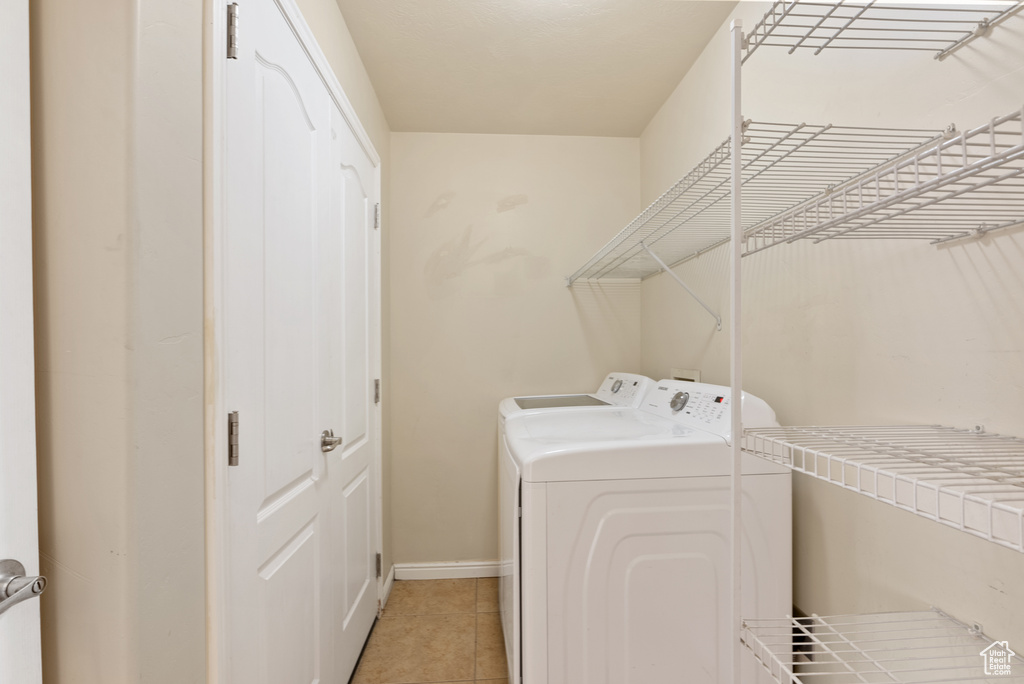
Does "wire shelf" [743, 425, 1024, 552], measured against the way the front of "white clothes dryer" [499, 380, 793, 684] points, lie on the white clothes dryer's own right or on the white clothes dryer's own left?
on the white clothes dryer's own left
